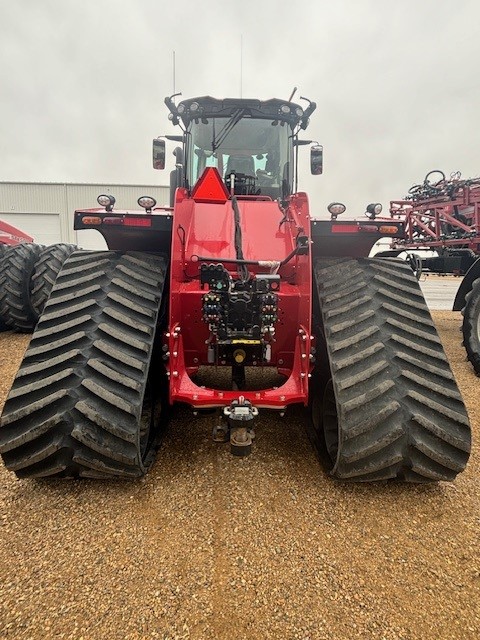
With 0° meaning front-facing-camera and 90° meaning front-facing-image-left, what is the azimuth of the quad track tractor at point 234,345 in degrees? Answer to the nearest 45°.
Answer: approximately 180°

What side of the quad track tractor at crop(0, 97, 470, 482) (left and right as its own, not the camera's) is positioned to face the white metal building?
front
